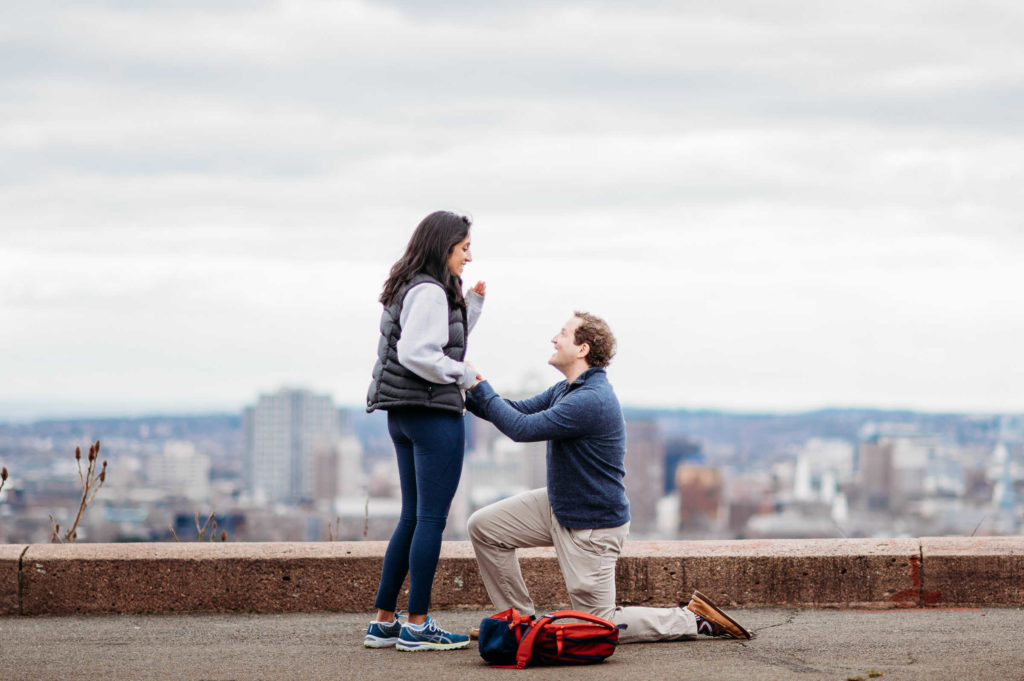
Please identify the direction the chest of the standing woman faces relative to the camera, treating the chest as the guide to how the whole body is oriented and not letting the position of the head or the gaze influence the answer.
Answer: to the viewer's right

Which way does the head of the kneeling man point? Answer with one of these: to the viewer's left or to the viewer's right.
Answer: to the viewer's left

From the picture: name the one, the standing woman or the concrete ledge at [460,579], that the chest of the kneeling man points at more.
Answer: the standing woman

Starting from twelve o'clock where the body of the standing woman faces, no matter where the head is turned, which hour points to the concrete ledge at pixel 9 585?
The concrete ledge is roughly at 7 o'clock from the standing woman.

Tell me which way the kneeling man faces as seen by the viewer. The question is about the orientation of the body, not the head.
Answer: to the viewer's left

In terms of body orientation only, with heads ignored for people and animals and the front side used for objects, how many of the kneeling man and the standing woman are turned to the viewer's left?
1

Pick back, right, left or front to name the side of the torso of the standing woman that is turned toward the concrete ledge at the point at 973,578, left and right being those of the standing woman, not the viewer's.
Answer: front

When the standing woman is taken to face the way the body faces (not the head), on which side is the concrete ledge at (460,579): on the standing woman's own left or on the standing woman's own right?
on the standing woman's own left

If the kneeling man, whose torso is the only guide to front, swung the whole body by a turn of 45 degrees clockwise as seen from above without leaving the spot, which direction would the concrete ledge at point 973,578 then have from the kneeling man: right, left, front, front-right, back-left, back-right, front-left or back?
right

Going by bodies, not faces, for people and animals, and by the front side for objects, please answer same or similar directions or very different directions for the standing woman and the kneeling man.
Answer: very different directions

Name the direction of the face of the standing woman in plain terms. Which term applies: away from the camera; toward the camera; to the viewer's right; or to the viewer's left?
to the viewer's right

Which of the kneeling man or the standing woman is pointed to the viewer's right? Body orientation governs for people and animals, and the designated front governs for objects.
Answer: the standing woman
